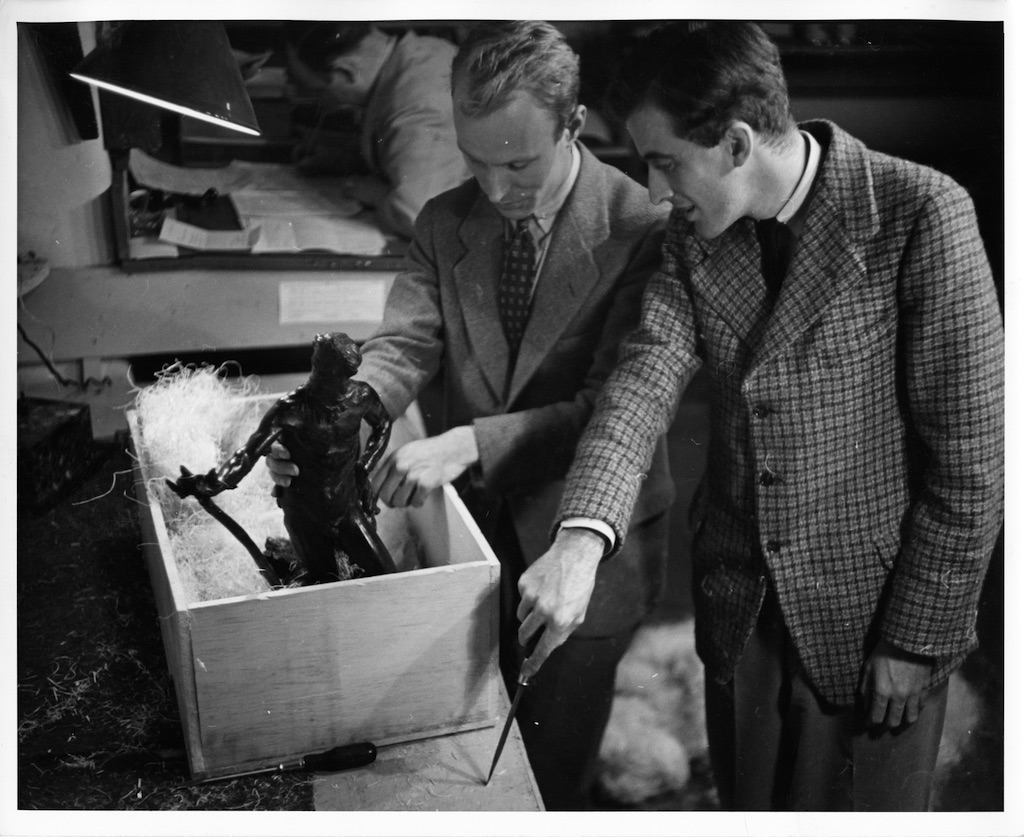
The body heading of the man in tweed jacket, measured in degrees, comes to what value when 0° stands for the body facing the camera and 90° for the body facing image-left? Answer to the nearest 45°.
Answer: approximately 45°

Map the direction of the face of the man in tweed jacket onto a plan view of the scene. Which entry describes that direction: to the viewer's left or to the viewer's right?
to the viewer's left
